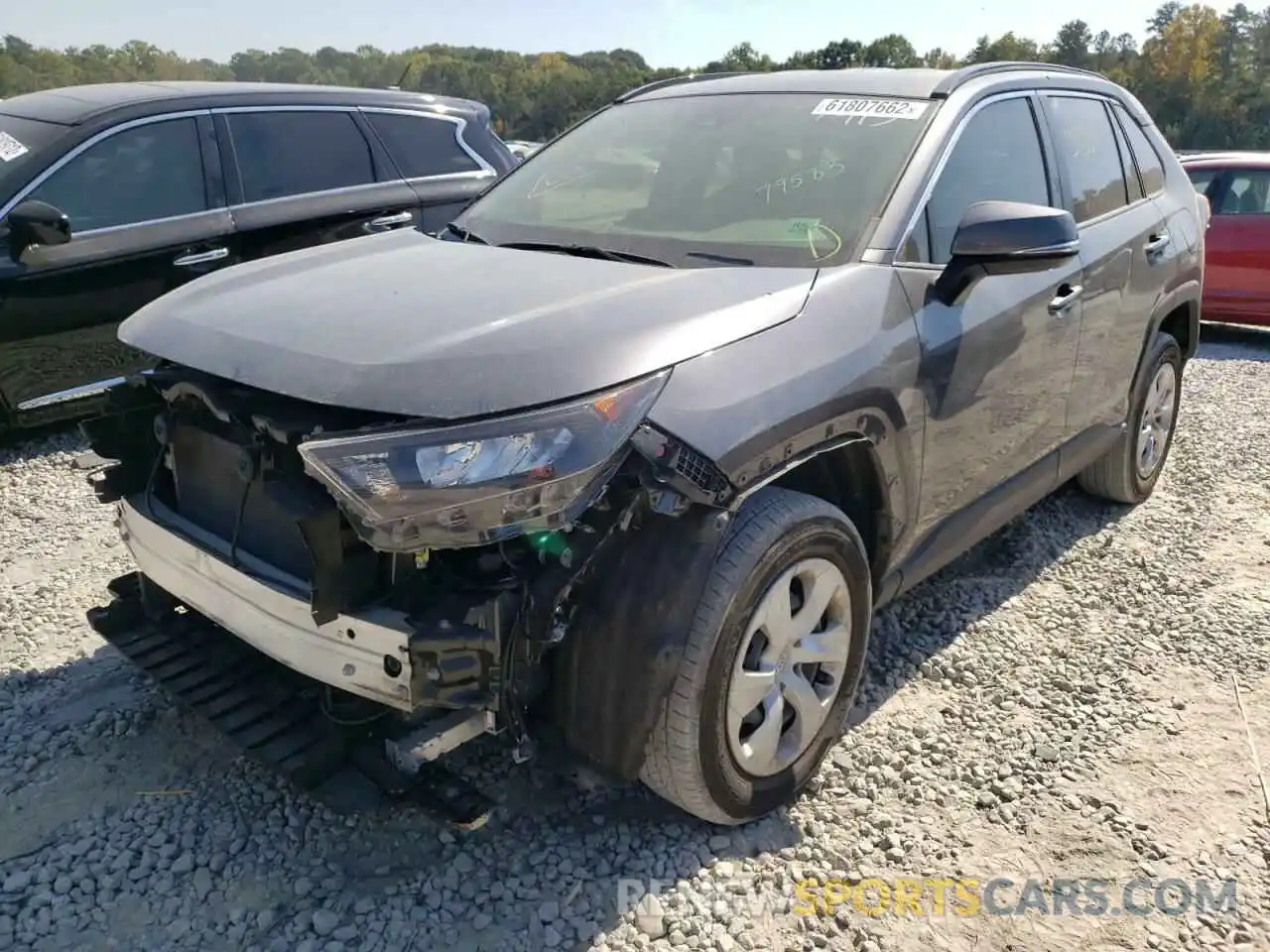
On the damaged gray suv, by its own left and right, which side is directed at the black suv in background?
right

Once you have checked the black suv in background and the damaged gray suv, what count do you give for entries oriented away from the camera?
0

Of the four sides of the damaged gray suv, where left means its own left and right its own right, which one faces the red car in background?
back

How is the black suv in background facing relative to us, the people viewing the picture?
facing the viewer and to the left of the viewer

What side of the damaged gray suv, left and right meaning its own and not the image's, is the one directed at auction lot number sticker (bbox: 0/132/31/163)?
right

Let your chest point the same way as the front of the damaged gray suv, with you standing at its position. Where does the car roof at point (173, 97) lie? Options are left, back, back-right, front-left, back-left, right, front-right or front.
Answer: right
